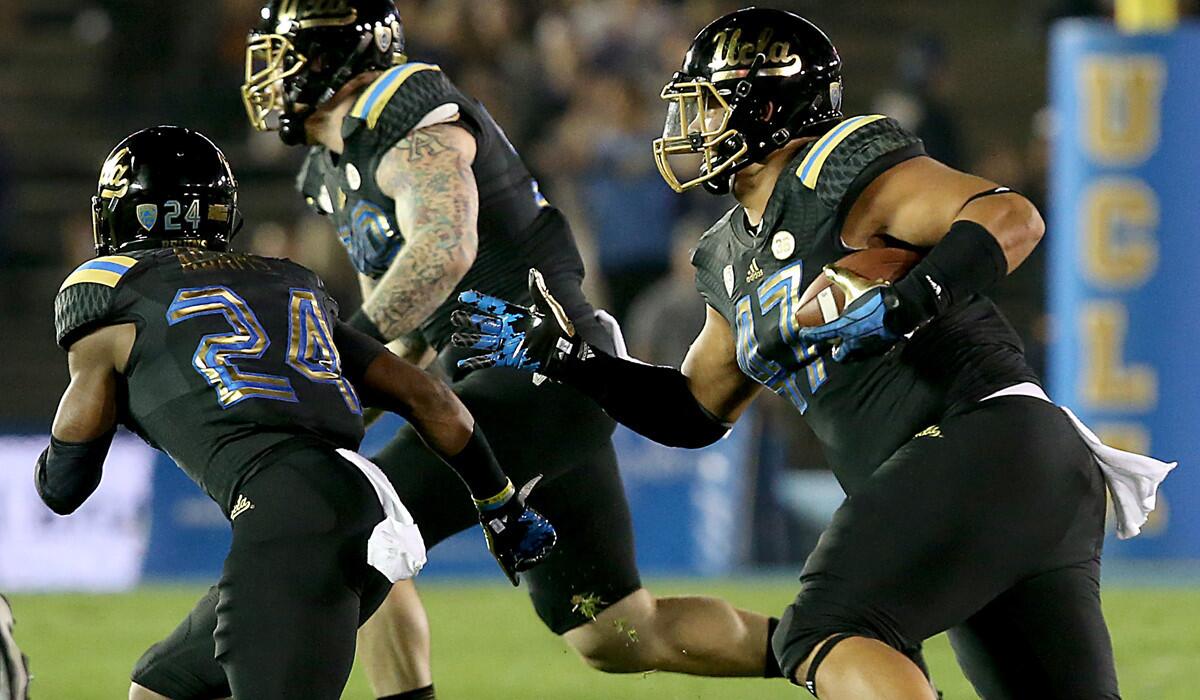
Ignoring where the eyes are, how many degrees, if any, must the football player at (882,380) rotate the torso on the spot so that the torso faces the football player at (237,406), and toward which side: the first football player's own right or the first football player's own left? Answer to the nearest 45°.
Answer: approximately 45° to the first football player's own right

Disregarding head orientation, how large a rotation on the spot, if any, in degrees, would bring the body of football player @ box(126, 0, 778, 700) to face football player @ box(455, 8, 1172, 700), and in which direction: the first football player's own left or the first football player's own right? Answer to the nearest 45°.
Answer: approximately 135° to the first football player's own left

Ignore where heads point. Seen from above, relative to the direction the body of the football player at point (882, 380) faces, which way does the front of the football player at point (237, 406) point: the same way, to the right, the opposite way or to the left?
to the right

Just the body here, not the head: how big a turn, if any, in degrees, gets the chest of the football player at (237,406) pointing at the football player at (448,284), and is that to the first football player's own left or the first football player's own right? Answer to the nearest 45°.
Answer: approximately 90° to the first football player's own right

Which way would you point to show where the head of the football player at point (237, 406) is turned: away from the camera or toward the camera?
away from the camera

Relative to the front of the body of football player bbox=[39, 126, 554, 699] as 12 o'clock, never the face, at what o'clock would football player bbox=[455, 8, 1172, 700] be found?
football player bbox=[455, 8, 1172, 700] is roughly at 5 o'clock from football player bbox=[39, 126, 554, 699].

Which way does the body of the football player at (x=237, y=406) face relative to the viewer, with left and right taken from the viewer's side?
facing away from the viewer and to the left of the viewer

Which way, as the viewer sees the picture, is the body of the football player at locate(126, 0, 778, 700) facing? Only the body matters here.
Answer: to the viewer's left
